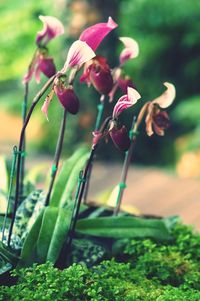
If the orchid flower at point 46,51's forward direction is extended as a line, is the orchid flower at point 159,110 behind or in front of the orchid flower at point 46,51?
in front

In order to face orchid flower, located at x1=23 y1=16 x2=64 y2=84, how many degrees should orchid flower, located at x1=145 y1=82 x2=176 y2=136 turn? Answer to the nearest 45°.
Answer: approximately 180°
